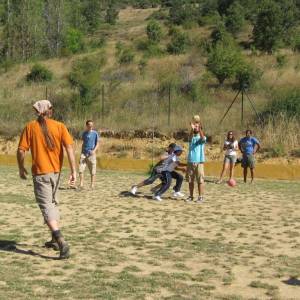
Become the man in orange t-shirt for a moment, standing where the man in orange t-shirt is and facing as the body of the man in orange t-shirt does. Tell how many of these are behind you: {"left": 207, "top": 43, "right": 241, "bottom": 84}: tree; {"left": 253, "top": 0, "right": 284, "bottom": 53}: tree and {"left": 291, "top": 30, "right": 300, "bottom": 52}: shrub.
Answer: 0

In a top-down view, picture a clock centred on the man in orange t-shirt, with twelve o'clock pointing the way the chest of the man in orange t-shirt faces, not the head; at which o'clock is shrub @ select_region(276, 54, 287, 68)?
The shrub is roughly at 1 o'clock from the man in orange t-shirt.

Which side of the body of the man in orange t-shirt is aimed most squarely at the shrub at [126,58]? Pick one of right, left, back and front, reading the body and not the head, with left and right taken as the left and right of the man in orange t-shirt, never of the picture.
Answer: front

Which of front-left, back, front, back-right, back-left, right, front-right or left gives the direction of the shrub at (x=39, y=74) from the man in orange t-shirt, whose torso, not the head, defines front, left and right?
front

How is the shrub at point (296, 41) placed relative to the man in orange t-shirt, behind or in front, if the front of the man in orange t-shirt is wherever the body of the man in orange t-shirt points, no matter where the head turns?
in front

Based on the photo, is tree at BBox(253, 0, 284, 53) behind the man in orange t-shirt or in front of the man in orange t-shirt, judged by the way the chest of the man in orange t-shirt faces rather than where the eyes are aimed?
in front

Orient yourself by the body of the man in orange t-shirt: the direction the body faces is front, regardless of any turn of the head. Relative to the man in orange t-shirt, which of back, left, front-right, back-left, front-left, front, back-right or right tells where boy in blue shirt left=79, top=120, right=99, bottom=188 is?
front

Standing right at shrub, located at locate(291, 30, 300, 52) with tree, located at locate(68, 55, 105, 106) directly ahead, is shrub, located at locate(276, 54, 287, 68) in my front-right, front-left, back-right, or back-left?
front-left

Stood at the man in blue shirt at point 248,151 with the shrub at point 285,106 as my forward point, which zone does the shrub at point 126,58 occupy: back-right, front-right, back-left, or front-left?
front-left

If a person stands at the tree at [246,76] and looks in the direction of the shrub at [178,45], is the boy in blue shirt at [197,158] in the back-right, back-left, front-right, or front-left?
back-left

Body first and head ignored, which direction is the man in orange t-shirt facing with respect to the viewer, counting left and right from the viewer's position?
facing away from the viewer

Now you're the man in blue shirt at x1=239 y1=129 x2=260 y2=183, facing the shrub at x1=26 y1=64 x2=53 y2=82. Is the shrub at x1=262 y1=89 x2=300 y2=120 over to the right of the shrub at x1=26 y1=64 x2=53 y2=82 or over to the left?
right

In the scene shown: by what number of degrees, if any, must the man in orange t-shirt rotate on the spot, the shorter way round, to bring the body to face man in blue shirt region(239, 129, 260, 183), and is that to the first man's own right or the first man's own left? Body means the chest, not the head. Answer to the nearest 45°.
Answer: approximately 45° to the first man's own right

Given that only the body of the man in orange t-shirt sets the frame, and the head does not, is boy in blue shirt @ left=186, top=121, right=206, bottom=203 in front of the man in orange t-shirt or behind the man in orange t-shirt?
in front

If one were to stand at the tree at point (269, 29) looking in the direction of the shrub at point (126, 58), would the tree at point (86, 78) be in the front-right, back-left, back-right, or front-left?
front-left
